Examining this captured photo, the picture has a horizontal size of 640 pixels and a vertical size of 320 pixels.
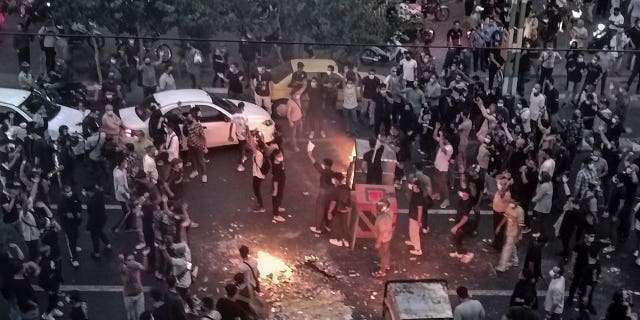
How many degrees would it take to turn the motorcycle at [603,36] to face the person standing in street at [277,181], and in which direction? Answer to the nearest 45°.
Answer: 0° — it already faces them

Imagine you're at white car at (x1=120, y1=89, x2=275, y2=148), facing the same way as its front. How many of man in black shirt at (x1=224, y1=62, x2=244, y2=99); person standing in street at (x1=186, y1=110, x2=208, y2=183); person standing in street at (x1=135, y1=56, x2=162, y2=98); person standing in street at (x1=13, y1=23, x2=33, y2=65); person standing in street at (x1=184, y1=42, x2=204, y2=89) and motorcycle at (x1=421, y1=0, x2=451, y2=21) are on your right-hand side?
1

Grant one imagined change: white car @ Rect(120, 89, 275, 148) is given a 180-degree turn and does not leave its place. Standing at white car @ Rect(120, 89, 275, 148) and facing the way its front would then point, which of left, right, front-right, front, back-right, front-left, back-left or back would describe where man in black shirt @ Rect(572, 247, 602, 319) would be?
back-left

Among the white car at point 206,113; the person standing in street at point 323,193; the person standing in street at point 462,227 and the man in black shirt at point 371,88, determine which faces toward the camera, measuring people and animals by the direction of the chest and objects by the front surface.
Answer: the man in black shirt

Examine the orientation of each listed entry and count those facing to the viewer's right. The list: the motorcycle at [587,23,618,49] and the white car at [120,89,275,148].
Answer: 1

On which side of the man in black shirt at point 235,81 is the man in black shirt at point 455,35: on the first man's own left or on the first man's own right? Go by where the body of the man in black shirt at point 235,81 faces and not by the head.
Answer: on the first man's own left

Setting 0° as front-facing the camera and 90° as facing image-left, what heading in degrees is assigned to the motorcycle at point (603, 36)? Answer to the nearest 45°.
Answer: approximately 45°

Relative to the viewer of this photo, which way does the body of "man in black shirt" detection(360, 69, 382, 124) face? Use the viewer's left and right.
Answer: facing the viewer

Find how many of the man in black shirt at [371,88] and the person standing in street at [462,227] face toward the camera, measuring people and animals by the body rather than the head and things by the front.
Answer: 1

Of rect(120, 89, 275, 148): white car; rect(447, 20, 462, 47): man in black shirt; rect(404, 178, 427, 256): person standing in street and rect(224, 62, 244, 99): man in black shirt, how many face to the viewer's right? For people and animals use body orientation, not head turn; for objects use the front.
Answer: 1

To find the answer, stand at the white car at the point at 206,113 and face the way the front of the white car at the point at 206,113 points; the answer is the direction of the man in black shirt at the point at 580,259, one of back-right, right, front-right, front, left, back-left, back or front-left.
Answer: front-right

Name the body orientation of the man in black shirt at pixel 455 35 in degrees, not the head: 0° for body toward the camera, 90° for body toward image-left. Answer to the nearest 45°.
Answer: approximately 0°
